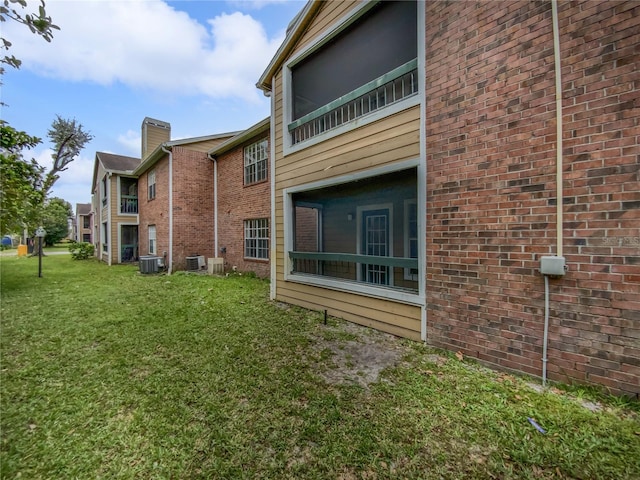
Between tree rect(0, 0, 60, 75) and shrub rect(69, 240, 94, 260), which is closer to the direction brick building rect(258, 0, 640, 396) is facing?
the tree

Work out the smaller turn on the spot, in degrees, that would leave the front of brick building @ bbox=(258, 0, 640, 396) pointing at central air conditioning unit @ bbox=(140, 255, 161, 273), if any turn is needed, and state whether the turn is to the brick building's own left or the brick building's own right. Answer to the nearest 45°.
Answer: approximately 45° to the brick building's own right

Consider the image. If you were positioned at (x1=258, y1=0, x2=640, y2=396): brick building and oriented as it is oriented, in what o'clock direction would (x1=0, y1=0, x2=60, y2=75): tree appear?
The tree is roughly at 12 o'clock from the brick building.

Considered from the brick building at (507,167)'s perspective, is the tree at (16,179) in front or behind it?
in front

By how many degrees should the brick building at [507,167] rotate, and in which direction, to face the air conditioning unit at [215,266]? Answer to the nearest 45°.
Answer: approximately 90° to its right

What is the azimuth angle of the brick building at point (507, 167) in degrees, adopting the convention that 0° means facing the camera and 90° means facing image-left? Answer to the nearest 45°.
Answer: approximately 45°

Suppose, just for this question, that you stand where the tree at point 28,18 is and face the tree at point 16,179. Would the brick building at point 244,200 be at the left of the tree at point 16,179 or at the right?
right
